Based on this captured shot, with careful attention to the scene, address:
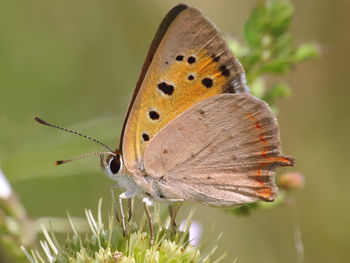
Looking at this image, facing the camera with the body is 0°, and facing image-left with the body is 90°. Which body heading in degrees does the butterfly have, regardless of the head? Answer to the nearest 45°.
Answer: approximately 90°
